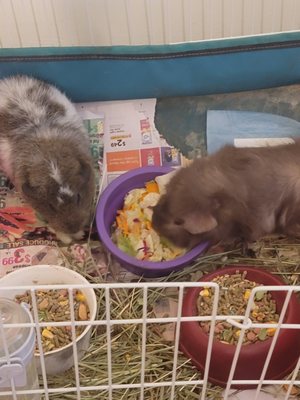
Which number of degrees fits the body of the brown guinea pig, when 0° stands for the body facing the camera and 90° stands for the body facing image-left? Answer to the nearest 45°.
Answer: approximately 90°

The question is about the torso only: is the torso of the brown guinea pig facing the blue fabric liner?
no

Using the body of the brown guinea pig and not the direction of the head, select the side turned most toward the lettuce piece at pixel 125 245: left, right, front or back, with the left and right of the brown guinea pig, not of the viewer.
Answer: front

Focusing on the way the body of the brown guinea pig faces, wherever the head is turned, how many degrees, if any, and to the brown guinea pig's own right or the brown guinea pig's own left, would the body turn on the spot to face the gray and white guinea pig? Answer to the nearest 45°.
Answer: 0° — it already faces it

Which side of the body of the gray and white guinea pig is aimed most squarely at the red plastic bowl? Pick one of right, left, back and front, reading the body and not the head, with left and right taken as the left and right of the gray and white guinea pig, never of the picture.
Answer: front

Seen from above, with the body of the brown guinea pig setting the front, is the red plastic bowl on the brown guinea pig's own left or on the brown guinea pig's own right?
on the brown guinea pig's own left

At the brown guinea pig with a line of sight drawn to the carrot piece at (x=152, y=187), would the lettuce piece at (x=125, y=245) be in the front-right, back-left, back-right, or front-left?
front-left

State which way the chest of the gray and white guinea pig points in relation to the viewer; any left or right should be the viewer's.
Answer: facing the viewer and to the right of the viewer

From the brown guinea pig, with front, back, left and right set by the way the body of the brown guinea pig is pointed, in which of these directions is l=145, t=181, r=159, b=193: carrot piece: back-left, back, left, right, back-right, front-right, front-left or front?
front-right

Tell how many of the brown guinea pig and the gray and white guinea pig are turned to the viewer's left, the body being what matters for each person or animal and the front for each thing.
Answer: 1
